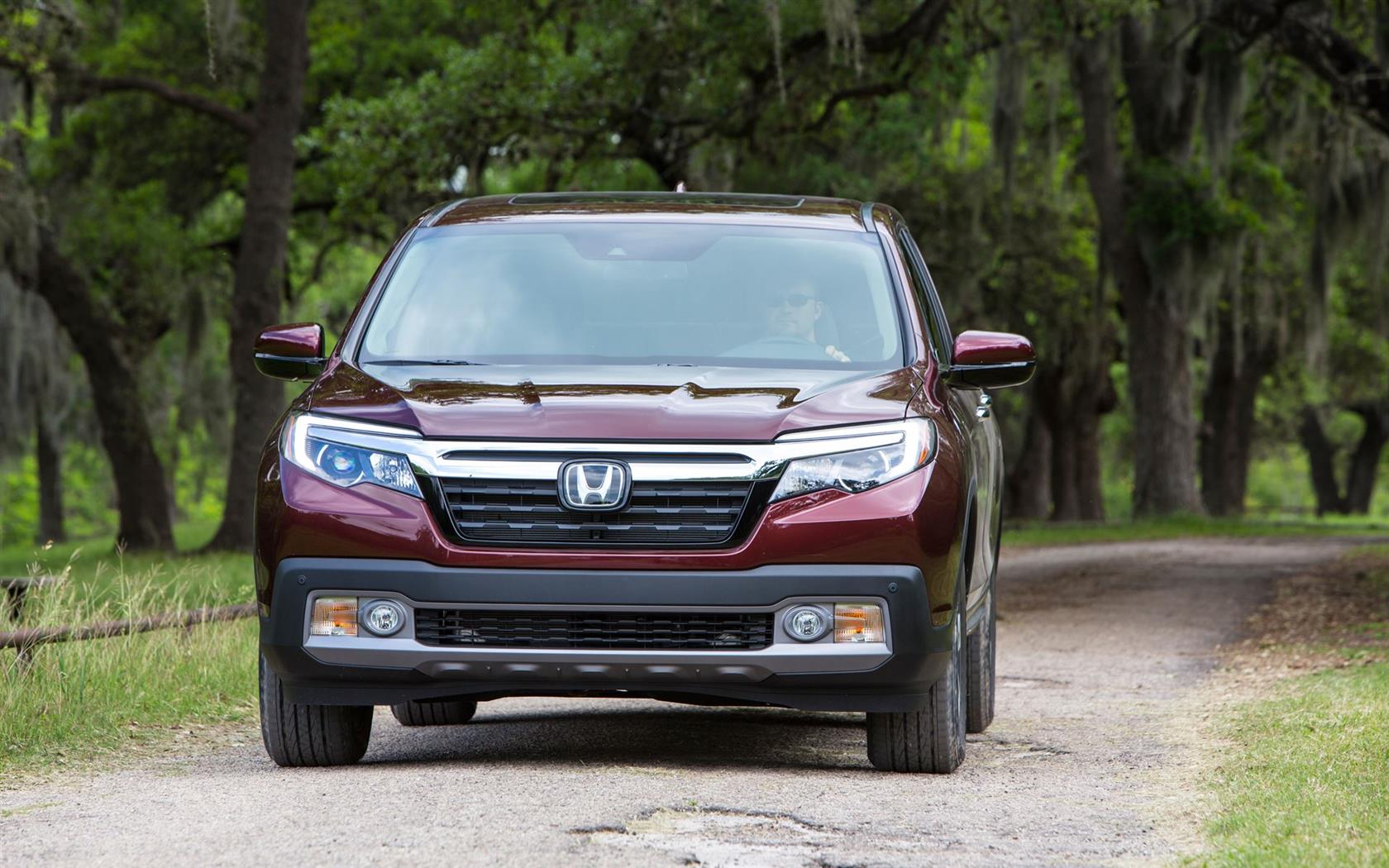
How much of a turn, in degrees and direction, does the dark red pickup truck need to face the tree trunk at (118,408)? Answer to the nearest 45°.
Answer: approximately 180°

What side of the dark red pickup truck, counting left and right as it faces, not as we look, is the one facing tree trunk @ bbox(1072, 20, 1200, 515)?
back

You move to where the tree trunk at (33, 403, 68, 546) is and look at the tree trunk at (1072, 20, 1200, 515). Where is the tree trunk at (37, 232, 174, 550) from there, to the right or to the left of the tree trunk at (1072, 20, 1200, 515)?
right

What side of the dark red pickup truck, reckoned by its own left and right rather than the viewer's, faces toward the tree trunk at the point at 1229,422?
back

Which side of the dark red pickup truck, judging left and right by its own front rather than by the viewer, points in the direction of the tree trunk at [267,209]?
back

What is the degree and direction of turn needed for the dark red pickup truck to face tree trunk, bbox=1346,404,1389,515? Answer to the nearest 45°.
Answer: approximately 135° to its left

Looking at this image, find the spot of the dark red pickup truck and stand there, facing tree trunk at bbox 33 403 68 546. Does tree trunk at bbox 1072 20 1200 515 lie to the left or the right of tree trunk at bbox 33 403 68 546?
right

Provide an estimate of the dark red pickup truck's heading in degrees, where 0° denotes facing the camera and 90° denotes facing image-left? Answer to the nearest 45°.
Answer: approximately 0°

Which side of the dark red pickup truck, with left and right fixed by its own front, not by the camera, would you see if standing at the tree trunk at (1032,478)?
back
